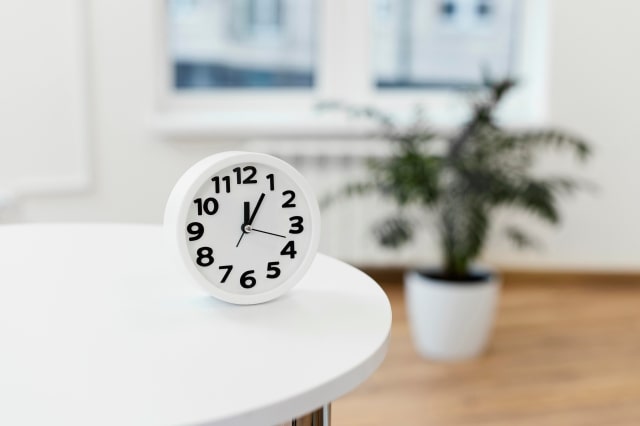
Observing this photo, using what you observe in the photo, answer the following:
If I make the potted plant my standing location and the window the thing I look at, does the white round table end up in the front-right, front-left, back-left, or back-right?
back-left

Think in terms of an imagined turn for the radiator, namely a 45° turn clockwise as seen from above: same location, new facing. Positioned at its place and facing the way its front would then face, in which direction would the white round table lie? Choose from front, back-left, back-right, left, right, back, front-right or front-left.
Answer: front-left

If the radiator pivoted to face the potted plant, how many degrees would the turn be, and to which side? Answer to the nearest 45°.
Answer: approximately 45° to its left

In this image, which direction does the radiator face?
toward the camera
